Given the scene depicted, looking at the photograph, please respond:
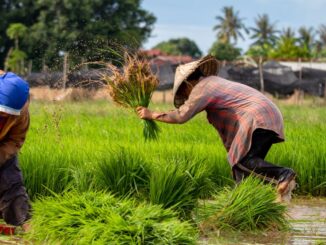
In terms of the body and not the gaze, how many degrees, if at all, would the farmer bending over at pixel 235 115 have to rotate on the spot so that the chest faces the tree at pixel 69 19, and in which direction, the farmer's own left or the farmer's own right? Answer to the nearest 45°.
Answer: approximately 90° to the farmer's own right

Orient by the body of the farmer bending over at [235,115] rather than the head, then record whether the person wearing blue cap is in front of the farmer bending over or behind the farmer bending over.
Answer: in front

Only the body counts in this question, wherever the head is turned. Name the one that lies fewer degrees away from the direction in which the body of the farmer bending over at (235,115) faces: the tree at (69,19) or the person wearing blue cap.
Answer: the person wearing blue cap

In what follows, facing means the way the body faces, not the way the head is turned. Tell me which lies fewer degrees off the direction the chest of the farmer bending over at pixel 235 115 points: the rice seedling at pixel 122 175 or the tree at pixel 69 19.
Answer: the rice seedling

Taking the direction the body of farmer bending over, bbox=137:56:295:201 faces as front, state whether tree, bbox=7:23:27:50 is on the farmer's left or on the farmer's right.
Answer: on the farmer's right

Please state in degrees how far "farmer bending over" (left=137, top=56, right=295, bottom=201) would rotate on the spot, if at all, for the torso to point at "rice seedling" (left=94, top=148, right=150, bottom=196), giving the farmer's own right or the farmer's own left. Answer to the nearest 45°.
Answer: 0° — they already face it

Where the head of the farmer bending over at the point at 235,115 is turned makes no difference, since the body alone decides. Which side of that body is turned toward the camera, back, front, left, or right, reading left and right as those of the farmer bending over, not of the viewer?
left
